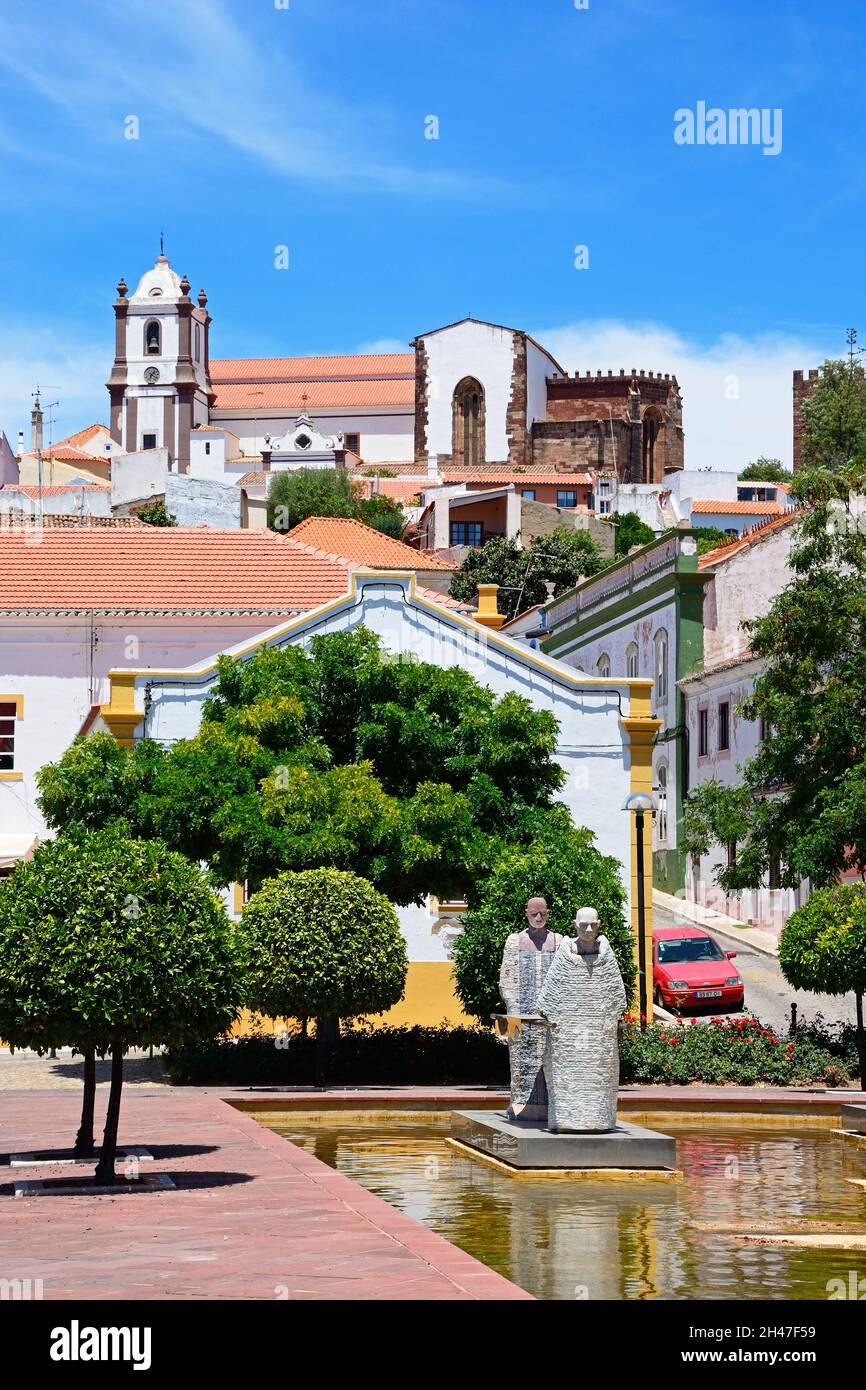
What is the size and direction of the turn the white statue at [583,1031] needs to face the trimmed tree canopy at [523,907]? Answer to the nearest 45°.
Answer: approximately 180°

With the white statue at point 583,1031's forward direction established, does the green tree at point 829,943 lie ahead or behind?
behind

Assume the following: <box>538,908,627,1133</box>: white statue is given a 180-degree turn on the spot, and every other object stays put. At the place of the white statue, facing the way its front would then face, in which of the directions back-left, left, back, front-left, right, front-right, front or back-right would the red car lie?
front

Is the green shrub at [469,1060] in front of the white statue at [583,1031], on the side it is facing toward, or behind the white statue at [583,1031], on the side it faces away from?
behind

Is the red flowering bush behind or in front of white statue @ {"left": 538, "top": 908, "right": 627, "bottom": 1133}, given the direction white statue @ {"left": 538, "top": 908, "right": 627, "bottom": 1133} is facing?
behind

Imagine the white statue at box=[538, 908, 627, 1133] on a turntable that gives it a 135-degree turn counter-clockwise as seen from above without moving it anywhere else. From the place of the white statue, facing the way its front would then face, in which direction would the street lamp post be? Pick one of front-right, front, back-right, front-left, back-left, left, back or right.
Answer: front-left

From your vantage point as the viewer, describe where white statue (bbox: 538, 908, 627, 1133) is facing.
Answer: facing the viewer
